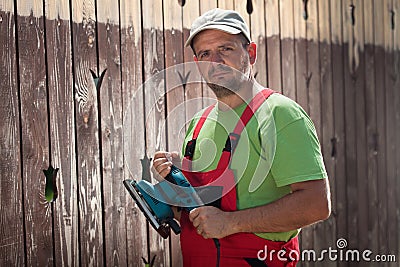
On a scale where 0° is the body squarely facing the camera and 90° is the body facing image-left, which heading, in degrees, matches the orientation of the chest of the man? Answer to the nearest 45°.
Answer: approximately 45°
